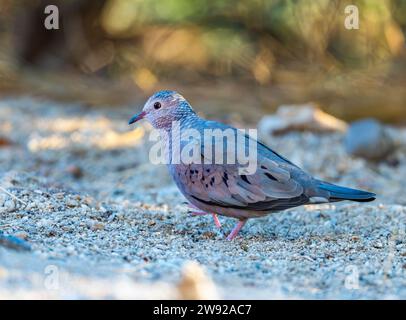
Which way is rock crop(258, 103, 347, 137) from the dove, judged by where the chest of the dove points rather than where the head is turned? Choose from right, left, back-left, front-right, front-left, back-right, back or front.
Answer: right

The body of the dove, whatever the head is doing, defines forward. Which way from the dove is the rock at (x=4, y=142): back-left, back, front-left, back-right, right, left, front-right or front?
front-right

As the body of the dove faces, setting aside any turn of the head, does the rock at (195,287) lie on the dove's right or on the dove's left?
on the dove's left

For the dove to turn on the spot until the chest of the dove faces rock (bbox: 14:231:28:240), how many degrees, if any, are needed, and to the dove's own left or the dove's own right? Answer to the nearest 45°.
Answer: approximately 45° to the dove's own left

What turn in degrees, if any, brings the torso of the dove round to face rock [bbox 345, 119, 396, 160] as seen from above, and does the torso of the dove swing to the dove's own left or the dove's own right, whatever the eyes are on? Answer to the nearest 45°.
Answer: approximately 90° to the dove's own right

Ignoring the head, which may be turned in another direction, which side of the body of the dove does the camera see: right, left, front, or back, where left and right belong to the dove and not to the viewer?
left

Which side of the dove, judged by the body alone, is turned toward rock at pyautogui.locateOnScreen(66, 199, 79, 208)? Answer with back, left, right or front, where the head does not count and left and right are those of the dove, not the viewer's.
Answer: front

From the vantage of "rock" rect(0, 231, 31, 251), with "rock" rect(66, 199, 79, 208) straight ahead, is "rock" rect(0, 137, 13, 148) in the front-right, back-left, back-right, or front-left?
front-left
